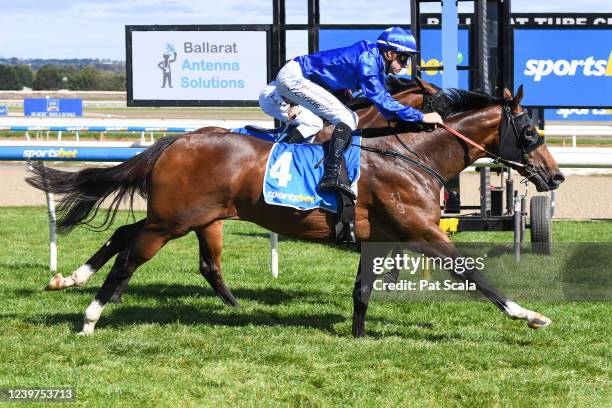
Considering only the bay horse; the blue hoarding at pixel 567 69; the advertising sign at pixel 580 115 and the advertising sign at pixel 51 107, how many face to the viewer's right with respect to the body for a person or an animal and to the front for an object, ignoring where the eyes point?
1

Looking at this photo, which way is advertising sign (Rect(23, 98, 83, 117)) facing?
toward the camera

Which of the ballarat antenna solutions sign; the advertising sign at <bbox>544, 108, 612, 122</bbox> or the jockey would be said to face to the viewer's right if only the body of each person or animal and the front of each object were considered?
the jockey

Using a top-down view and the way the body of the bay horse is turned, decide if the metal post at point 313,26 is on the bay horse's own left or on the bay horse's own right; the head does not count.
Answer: on the bay horse's own left

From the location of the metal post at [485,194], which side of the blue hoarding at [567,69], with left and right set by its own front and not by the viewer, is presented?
front

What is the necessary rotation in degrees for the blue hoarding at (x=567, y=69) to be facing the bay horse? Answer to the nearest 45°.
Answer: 0° — it already faces it

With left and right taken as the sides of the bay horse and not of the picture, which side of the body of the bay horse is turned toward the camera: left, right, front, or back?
right

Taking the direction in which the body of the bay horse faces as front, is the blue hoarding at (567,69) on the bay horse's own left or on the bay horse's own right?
on the bay horse's own left

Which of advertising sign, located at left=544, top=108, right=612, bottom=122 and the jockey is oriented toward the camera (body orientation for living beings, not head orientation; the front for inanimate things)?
the advertising sign

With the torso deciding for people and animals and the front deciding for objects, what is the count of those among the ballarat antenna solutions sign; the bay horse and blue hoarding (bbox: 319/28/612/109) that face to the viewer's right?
1

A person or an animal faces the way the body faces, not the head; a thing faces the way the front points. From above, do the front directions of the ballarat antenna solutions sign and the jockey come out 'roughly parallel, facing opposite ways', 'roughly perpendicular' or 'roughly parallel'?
roughly perpendicular

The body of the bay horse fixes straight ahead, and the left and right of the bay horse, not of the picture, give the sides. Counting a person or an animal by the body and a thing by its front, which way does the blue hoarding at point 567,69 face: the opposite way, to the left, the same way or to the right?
to the right

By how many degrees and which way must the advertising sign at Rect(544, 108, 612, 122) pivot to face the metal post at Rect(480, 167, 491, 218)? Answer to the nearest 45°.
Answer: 0° — it already faces it

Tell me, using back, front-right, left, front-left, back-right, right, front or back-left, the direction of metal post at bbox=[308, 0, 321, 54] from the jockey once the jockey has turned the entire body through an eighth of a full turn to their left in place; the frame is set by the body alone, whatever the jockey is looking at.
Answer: front-left
